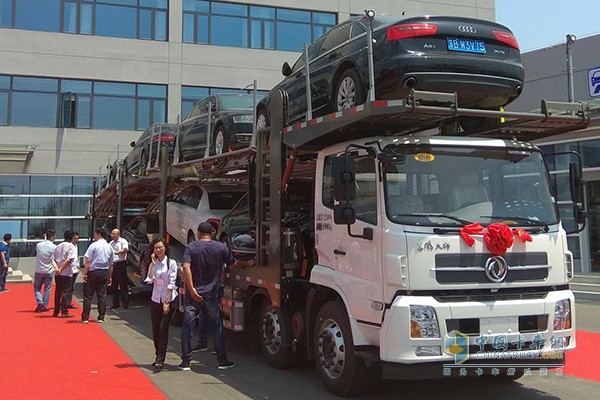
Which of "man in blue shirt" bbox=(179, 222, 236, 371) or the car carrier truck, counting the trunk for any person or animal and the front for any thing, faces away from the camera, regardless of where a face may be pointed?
the man in blue shirt

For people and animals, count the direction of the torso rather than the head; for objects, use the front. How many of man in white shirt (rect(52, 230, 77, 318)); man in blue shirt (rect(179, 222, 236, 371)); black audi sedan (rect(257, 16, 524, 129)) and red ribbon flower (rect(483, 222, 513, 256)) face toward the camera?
1

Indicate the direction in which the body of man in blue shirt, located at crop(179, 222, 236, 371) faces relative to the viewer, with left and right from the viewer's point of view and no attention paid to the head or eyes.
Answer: facing away from the viewer

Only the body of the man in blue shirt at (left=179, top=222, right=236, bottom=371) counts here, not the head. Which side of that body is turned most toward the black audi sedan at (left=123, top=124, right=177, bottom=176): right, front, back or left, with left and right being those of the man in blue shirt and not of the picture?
front

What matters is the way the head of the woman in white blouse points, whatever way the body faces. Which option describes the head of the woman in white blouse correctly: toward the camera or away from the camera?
toward the camera

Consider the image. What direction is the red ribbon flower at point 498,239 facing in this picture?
toward the camera
